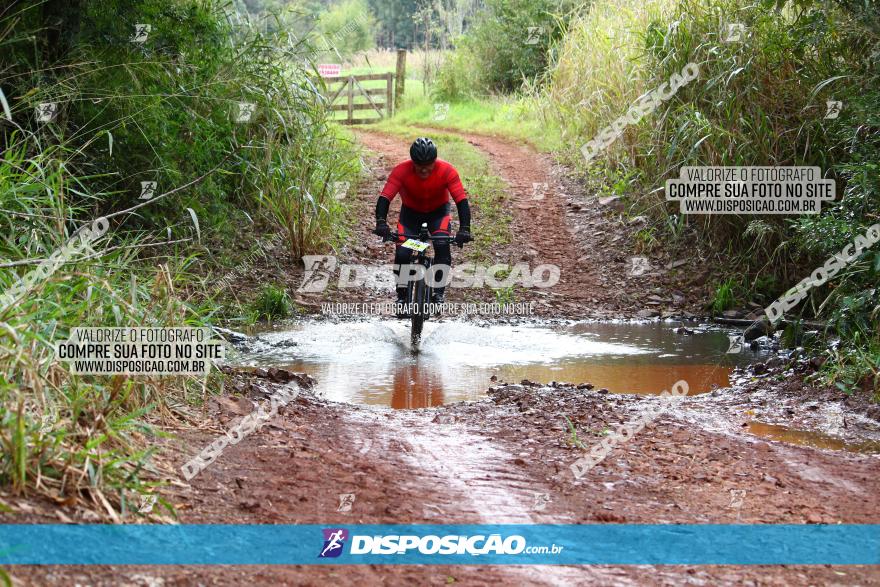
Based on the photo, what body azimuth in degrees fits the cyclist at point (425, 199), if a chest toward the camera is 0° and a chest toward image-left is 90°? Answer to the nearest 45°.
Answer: approximately 0°

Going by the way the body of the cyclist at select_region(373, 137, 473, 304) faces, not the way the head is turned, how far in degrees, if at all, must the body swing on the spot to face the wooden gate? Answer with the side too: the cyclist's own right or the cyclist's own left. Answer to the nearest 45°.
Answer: approximately 180°

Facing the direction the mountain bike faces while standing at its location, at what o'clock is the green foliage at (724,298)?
The green foliage is roughly at 8 o'clock from the mountain bike.

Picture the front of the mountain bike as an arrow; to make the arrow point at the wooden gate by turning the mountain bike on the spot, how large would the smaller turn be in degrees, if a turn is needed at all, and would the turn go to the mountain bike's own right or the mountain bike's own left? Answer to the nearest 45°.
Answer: approximately 180°
